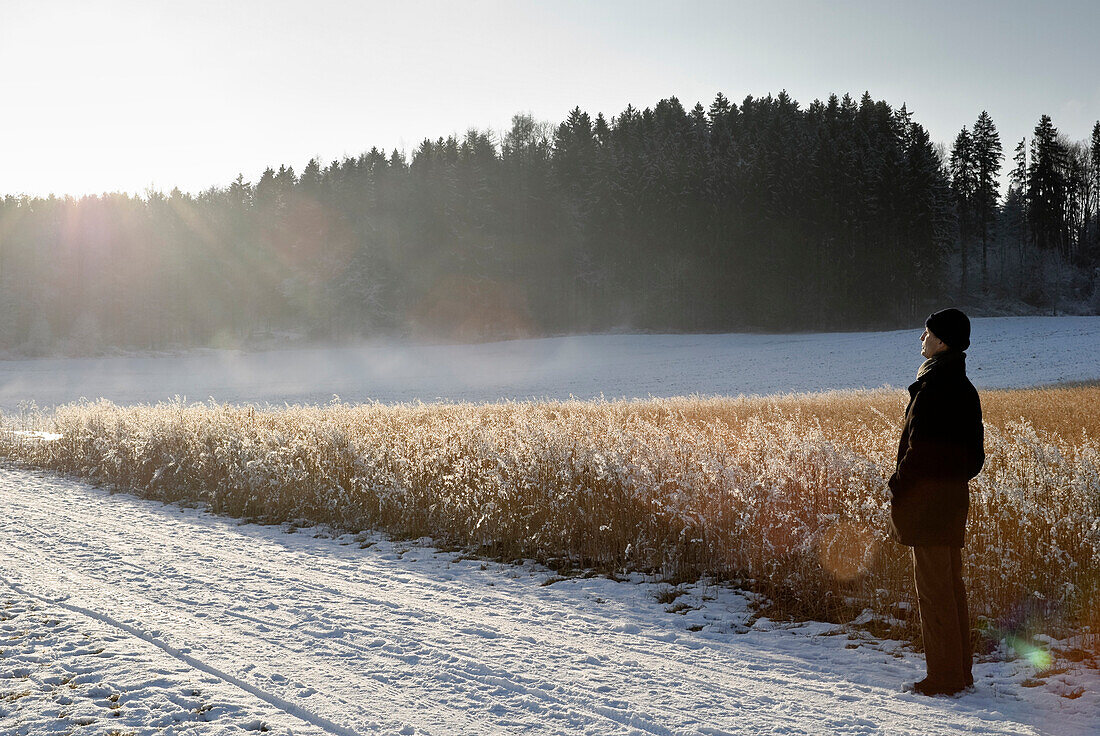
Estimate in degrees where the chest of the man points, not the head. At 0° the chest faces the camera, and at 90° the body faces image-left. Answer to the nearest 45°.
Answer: approximately 90°

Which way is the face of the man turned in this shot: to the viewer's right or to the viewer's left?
to the viewer's left
